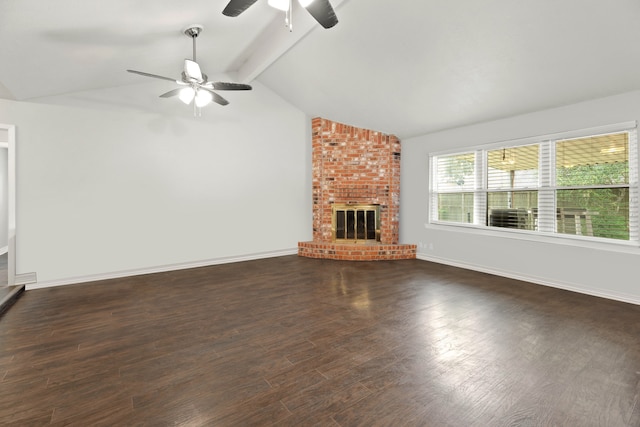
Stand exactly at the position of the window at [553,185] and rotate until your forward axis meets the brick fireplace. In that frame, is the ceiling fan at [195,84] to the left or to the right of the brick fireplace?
left

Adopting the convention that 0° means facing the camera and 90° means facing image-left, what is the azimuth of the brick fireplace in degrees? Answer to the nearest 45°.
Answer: approximately 0°

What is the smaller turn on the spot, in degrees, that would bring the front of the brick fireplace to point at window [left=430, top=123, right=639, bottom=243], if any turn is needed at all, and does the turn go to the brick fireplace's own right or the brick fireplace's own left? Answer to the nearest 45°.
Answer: approximately 45° to the brick fireplace's own left

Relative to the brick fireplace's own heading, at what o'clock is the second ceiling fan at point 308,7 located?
The second ceiling fan is roughly at 12 o'clock from the brick fireplace.

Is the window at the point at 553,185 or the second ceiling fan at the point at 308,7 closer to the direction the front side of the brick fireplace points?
the second ceiling fan

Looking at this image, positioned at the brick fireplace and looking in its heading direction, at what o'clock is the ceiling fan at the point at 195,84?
The ceiling fan is roughly at 1 o'clock from the brick fireplace.
